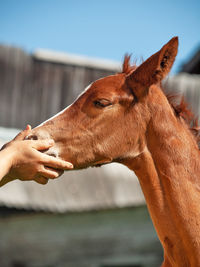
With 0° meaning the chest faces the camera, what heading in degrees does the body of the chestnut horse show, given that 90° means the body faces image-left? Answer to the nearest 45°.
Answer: approximately 90°
